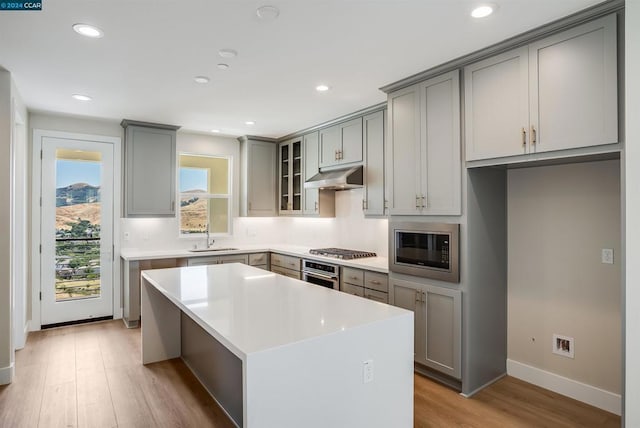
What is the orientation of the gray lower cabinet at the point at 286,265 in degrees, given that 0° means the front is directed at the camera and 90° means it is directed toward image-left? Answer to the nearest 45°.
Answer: approximately 45°

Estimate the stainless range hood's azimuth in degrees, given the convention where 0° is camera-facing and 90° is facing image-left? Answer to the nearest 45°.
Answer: approximately 45°

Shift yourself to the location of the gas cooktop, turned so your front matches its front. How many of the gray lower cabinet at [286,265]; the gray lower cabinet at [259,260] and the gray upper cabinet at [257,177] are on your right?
3

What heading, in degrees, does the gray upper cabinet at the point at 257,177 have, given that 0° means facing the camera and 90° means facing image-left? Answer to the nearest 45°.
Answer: approximately 315°

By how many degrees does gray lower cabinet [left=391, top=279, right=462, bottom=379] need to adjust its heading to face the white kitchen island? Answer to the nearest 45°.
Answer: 0° — it already faces it

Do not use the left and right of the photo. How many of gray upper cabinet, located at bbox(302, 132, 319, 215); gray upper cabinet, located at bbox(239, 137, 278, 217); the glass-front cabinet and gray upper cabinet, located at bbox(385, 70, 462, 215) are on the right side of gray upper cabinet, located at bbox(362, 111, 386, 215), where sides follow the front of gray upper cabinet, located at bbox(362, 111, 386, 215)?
3

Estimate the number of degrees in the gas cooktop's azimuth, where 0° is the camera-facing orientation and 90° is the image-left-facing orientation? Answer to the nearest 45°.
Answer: approximately 45°

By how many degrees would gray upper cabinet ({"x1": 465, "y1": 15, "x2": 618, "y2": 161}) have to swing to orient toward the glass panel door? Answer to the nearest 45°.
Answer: approximately 45° to its right

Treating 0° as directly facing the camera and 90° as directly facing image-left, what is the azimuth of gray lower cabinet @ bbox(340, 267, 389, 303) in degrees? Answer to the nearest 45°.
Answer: approximately 45°

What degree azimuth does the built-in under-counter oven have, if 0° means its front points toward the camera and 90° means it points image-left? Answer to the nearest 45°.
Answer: approximately 45°
